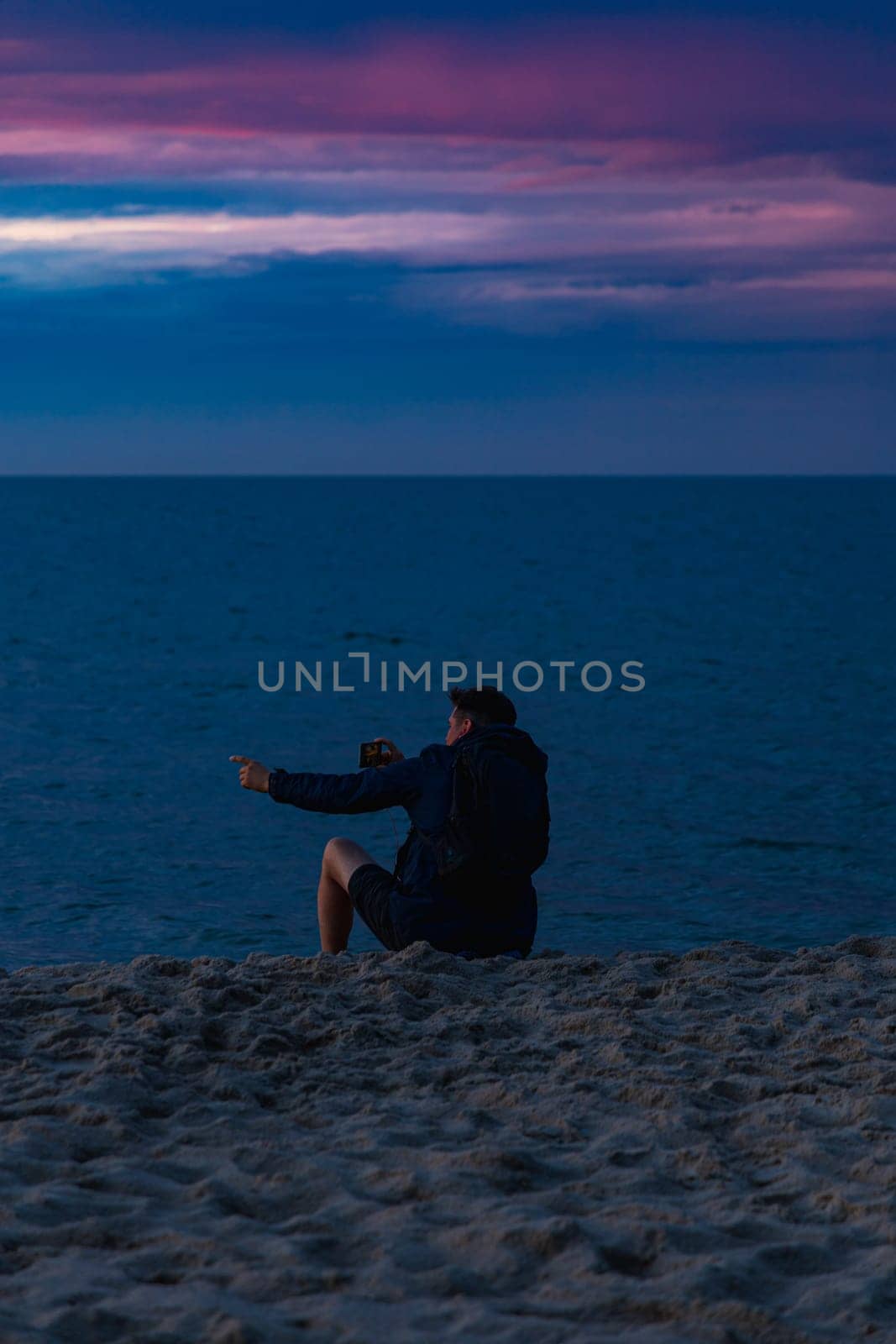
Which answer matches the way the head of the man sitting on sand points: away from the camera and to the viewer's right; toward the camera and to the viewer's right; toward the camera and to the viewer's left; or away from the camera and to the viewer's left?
away from the camera and to the viewer's left

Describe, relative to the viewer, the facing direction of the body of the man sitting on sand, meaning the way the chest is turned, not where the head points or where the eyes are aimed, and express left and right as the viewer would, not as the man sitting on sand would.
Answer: facing away from the viewer and to the left of the viewer
